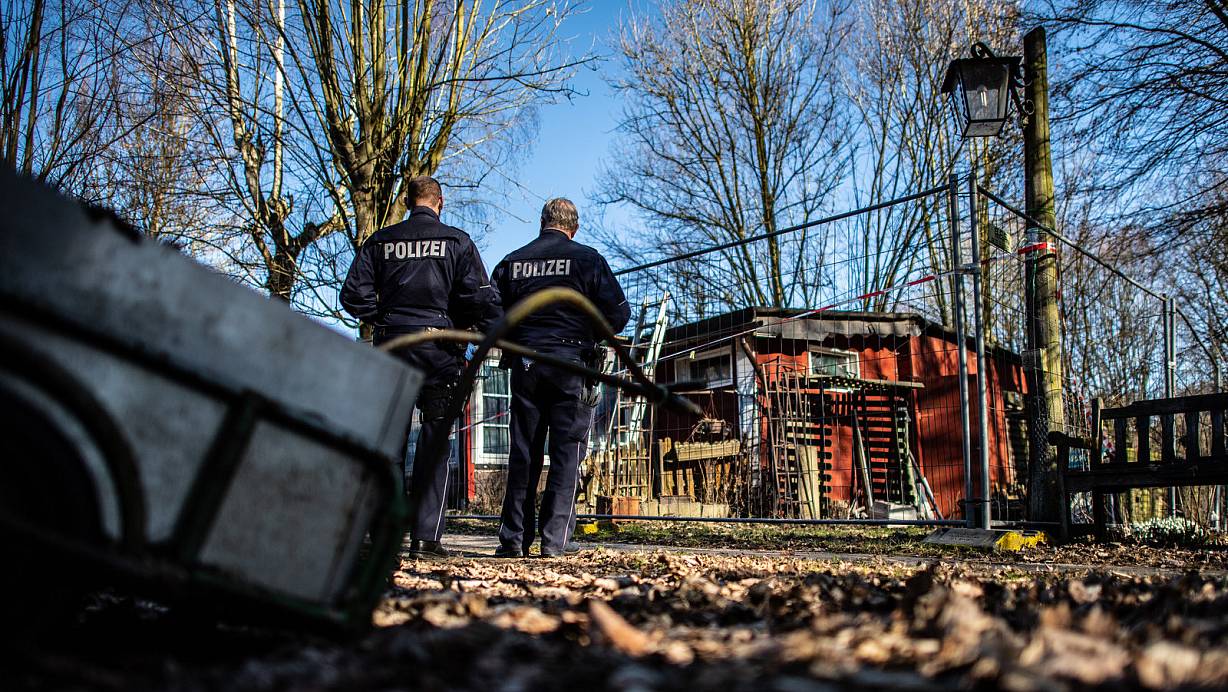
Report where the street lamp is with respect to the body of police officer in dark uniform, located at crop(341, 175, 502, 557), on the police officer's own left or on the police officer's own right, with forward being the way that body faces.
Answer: on the police officer's own right

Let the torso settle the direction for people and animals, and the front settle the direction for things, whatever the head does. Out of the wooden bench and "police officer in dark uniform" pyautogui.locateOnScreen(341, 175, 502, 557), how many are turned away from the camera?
1

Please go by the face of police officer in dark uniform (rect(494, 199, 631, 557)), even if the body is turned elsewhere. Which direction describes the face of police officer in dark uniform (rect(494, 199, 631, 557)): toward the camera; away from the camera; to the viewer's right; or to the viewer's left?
away from the camera

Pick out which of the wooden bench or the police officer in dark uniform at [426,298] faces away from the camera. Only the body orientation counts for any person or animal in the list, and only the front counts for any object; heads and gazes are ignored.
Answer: the police officer in dark uniform

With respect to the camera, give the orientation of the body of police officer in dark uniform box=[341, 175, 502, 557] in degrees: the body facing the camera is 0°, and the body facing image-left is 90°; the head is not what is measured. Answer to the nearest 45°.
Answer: approximately 180°

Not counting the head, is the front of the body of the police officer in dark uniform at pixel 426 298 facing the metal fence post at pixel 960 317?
no

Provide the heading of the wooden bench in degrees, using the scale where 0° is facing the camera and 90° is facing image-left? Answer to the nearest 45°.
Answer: approximately 45°

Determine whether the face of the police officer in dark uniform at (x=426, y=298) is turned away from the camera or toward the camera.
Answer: away from the camera

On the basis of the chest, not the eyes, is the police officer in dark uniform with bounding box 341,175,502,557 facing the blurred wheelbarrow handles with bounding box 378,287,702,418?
no
